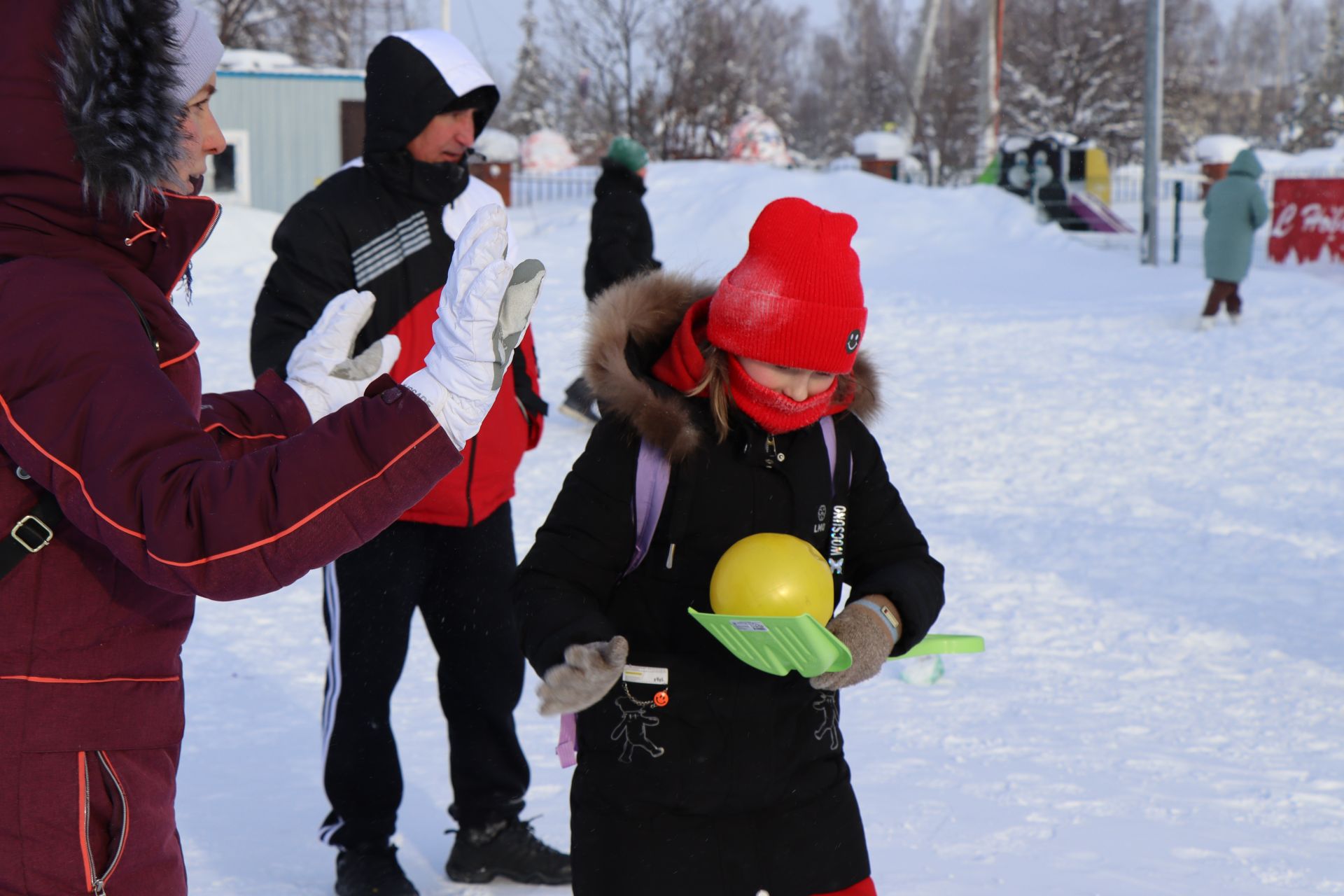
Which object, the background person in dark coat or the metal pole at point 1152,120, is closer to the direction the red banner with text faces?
the background person in dark coat

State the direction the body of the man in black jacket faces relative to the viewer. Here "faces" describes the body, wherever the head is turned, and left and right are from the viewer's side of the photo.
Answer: facing the viewer and to the right of the viewer

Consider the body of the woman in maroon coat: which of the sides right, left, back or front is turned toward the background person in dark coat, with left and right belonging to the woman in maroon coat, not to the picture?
left

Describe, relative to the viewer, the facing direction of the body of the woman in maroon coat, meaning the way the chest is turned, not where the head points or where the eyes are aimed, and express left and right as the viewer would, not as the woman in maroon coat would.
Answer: facing to the right of the viewer

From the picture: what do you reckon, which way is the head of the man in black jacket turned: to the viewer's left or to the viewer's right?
to the viewer's right

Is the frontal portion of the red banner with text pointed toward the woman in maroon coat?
yes

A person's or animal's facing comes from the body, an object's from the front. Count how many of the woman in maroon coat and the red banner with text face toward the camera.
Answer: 1

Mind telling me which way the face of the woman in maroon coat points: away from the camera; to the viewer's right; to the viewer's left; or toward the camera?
to the viewer's right
